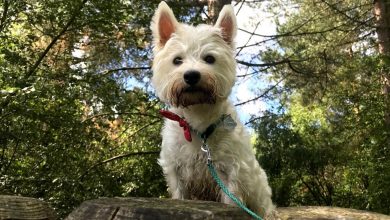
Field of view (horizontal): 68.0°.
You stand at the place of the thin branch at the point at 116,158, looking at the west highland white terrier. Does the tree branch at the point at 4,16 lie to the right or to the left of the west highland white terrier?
right

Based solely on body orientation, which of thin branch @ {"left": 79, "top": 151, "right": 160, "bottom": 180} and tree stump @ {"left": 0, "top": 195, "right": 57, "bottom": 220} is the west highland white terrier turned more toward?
the tree stump

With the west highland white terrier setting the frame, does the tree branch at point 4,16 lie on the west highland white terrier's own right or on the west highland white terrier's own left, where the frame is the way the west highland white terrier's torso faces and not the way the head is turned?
on the west highland white terrier's own right

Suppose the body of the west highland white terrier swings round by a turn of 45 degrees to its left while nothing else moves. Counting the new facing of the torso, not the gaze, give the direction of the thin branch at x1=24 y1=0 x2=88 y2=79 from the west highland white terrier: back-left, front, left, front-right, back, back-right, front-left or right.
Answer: back

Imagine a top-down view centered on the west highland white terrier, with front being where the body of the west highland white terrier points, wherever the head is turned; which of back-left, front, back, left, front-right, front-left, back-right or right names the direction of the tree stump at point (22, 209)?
right

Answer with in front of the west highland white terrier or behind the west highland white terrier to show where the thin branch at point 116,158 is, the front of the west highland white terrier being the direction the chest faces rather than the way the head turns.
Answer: behind

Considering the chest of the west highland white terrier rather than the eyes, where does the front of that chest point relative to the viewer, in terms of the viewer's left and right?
facing the viewer
